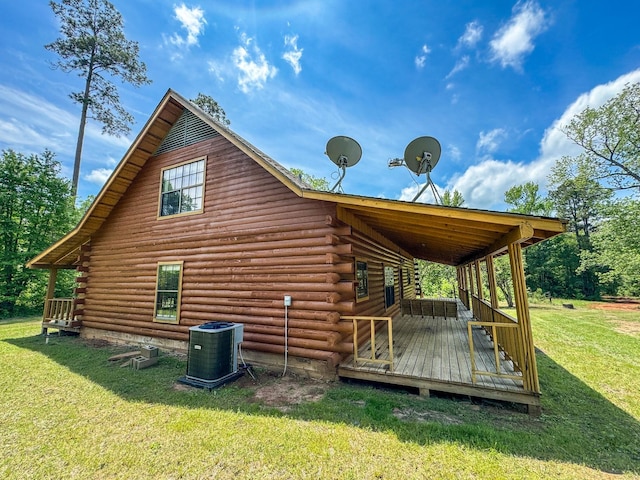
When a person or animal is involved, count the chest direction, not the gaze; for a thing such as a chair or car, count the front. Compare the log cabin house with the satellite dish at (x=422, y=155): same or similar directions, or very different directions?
very different directions

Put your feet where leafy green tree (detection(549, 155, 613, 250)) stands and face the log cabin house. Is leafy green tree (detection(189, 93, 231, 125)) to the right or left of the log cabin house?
right

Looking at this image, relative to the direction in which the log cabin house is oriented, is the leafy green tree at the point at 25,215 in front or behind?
behind

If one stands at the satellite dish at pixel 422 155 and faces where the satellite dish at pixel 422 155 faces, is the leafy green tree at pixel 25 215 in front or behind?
in front

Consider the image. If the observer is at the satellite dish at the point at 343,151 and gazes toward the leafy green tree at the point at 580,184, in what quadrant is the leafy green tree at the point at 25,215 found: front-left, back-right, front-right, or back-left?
back-left

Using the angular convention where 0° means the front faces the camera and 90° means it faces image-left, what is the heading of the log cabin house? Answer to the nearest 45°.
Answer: approximately 315°

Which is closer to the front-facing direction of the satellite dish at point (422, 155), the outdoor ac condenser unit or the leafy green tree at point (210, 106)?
the leafy green tree

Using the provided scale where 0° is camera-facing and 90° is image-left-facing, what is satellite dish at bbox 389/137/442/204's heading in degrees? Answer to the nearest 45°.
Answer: approximately 135°

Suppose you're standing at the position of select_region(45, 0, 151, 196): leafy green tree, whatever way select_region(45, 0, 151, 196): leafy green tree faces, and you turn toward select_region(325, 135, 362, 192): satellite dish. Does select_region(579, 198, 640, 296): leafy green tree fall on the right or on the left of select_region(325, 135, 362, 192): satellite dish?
left

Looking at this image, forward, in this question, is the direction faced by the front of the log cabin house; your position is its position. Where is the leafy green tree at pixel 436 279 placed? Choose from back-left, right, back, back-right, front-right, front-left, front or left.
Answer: left

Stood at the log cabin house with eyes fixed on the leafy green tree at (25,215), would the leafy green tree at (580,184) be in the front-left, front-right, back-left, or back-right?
back-right
